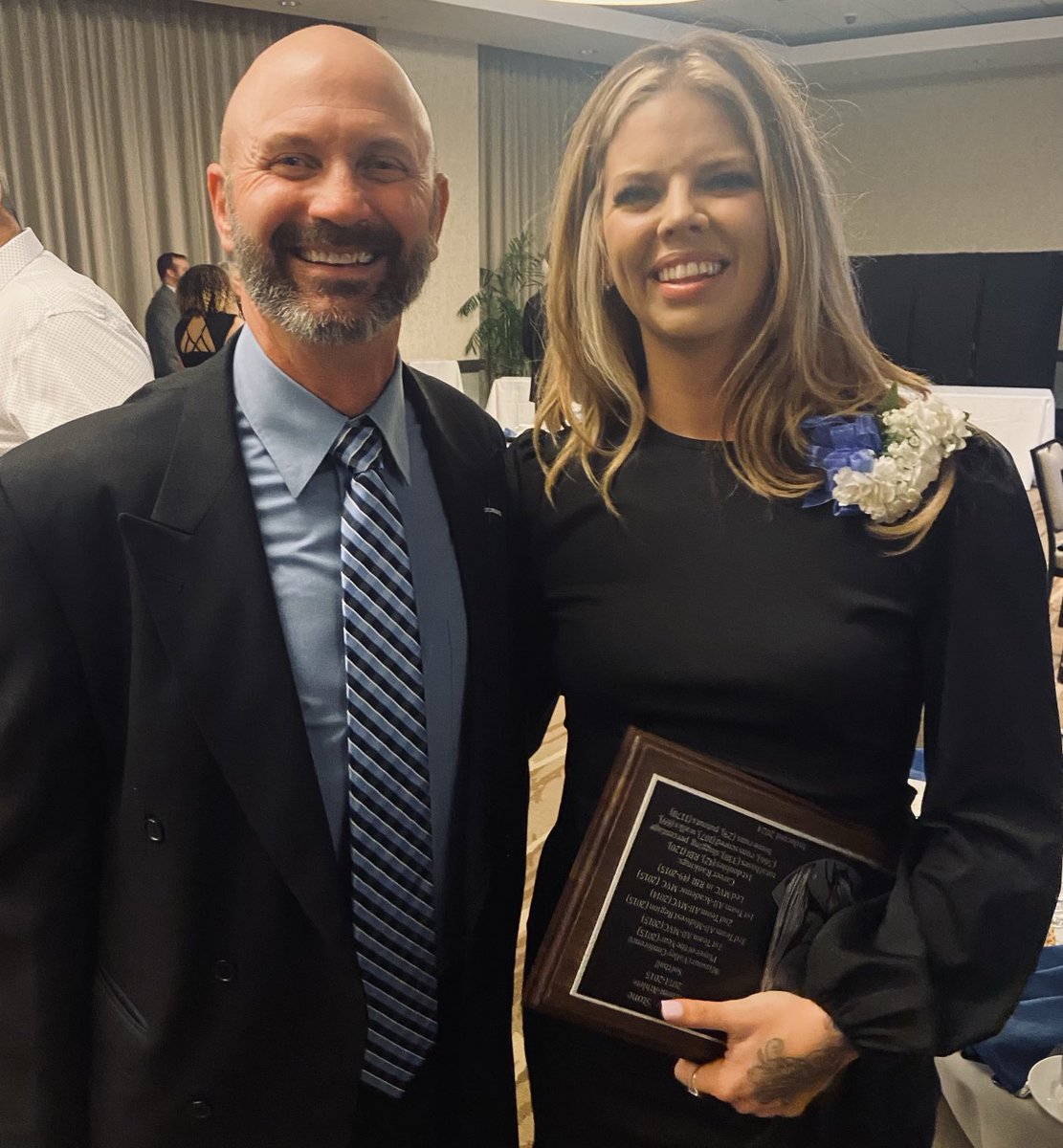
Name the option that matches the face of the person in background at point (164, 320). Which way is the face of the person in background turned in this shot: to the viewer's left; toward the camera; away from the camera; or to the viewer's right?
to the viewer's right

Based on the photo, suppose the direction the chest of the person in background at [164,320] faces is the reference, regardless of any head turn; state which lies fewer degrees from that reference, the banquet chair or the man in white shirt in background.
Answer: the banquet chair

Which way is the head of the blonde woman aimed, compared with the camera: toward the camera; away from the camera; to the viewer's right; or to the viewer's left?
toward the camera

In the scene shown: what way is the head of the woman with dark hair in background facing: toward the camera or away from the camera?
away from the camera

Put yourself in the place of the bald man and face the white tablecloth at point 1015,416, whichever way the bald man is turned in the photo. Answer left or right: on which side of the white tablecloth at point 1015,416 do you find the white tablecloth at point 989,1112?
right

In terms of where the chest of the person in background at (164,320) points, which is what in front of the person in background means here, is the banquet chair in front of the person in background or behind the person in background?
in front

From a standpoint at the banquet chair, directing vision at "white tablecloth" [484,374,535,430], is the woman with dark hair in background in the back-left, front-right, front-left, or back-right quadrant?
front-left

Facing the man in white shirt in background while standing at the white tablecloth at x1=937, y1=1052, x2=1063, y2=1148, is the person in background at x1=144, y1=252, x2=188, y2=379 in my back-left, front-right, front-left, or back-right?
front-right

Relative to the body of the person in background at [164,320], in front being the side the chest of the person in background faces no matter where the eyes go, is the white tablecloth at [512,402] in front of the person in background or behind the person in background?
in front

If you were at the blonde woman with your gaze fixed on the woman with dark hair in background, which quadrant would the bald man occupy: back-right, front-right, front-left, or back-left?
front-left

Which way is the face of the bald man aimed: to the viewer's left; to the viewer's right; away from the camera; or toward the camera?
toward the camera

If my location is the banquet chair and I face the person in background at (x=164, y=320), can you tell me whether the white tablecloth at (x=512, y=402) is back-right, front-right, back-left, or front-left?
front-right

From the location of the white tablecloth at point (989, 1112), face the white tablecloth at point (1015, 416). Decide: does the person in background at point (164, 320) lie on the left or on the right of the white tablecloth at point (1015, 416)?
left
